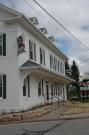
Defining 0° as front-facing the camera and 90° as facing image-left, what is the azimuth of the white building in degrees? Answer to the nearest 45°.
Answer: approximately 315°
